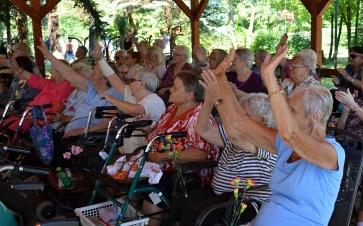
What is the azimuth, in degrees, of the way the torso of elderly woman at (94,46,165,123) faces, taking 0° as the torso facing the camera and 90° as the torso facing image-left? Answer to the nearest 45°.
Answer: approximately 90°

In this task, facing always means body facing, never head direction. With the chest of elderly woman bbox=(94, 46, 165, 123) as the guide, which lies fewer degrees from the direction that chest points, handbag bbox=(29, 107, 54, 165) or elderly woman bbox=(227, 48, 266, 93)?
the handbag

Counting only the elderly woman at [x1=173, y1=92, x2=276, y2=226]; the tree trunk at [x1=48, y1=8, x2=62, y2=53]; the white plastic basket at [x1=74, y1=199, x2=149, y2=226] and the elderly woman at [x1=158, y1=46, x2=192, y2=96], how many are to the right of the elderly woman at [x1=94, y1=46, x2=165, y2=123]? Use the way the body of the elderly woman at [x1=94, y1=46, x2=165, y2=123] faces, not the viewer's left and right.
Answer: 2

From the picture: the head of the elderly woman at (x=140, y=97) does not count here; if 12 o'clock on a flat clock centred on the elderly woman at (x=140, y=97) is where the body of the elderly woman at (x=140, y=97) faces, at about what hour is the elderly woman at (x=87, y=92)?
the elderly woman at (x=87, y=92) is roughly at 2 o'clock from the elderly woman at (x=140, y=97).

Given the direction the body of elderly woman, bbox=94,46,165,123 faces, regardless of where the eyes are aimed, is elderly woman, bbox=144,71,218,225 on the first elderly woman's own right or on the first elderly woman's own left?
on the first elderly woman's own left

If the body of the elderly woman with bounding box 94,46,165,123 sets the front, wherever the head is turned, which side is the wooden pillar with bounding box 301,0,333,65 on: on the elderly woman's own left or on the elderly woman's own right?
on the elderly woman's own right

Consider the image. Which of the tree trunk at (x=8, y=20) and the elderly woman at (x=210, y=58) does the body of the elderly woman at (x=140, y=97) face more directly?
the tree trunk

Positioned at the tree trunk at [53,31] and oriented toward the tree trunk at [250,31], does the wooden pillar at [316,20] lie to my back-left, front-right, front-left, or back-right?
front-right

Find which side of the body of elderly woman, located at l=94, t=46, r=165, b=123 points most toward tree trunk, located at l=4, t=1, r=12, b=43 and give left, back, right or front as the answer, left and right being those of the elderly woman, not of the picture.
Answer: right

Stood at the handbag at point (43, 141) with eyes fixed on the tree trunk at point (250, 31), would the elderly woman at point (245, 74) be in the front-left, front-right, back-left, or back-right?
front-right

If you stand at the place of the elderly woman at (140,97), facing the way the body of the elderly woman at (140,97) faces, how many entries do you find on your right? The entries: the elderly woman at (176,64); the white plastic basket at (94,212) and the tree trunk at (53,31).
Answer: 2

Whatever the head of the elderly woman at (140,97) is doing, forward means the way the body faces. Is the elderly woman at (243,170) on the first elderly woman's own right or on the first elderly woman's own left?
on the first elderly woman's own left

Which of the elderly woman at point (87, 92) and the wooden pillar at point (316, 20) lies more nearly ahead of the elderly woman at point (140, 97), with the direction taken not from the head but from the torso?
the elderly woman

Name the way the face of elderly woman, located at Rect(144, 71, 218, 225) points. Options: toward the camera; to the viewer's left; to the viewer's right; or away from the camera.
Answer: to the viewer's left
